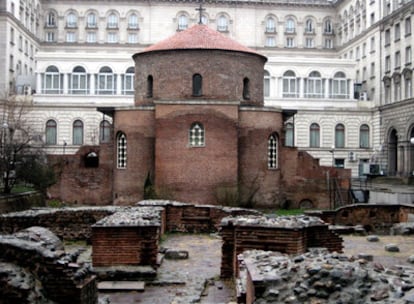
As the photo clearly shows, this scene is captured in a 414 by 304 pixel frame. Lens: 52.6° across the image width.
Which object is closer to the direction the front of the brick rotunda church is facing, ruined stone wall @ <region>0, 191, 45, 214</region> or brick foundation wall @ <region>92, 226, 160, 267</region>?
the ruined stone wall

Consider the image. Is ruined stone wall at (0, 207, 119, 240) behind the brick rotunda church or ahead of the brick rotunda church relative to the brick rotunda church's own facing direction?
behind

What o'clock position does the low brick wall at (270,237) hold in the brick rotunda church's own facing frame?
The low brick wall is roughly at 6 o'clock from the brick rotunda church.

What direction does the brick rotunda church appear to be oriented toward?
away from the camera

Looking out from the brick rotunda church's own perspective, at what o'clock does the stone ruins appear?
The stone ruins is roughly at 6 o'clock from the brick rotunda church.

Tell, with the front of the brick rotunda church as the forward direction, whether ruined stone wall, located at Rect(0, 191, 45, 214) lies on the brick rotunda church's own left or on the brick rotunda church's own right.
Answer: on the brick rotunda church's own left
